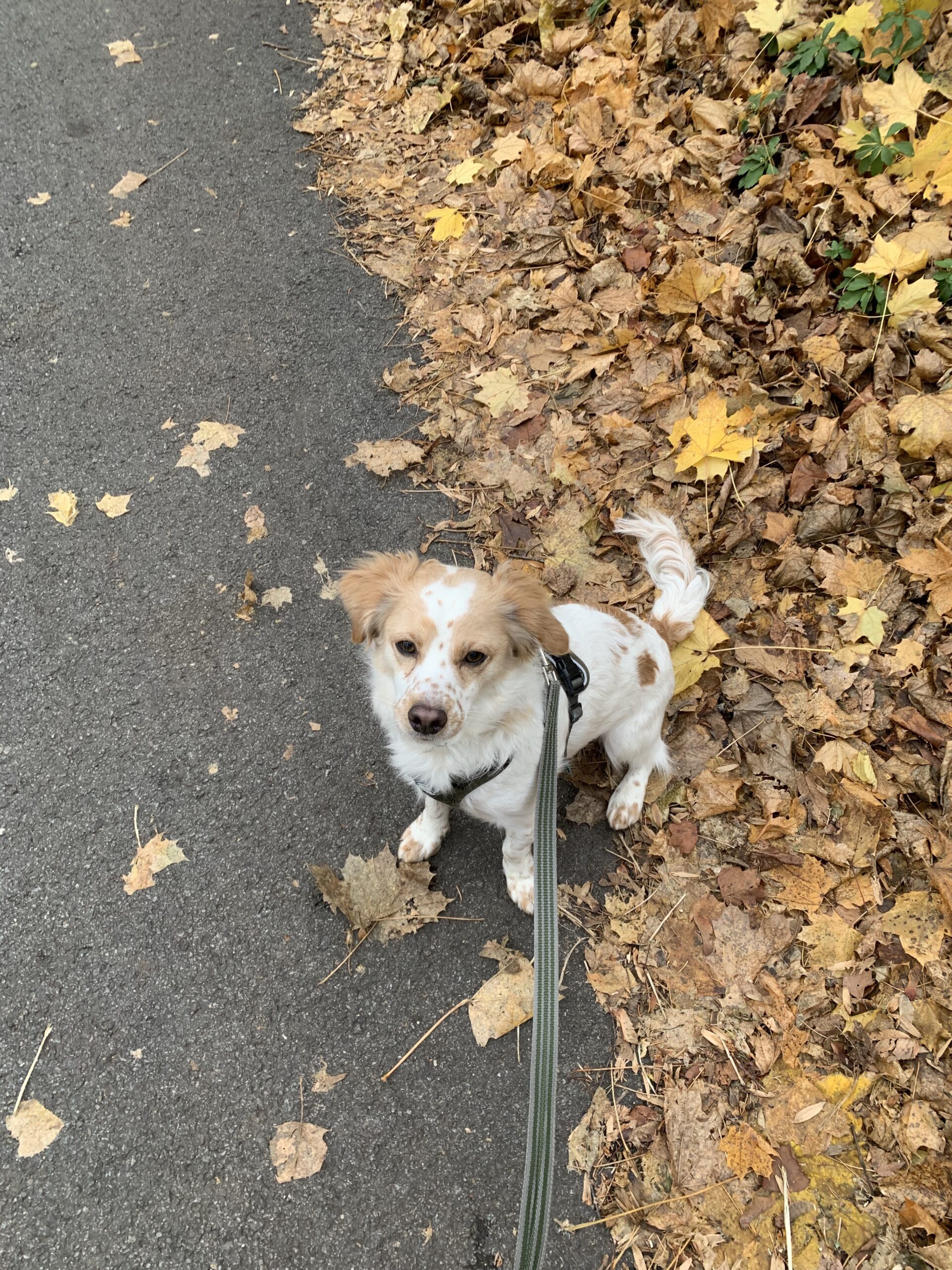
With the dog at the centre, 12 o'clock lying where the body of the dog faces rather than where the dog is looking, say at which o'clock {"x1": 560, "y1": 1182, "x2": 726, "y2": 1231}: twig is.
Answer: The twig is roughly at 10 o'clock from the dog.

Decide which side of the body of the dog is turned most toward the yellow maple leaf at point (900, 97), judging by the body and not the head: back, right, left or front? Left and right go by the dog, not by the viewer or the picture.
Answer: back

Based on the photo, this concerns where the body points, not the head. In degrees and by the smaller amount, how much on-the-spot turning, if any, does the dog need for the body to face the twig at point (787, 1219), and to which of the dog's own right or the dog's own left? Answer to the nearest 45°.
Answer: approximately 90° to the dog's own left

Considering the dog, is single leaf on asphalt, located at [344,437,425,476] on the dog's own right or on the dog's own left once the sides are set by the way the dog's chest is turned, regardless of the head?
on the dog's own right

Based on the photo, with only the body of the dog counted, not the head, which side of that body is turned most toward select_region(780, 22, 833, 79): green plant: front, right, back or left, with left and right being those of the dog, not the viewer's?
back

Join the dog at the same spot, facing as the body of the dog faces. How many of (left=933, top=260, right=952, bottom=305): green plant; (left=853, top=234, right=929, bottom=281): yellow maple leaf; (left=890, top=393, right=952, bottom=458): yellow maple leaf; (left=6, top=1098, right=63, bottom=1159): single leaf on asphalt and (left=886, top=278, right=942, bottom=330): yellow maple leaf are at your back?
4

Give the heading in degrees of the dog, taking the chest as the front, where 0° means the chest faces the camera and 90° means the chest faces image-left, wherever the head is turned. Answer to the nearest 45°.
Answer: approximately 45°

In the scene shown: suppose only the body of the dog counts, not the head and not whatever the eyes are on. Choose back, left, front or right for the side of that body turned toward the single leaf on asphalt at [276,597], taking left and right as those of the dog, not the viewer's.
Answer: right

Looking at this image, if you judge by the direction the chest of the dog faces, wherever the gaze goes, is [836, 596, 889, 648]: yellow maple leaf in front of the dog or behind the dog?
behind
